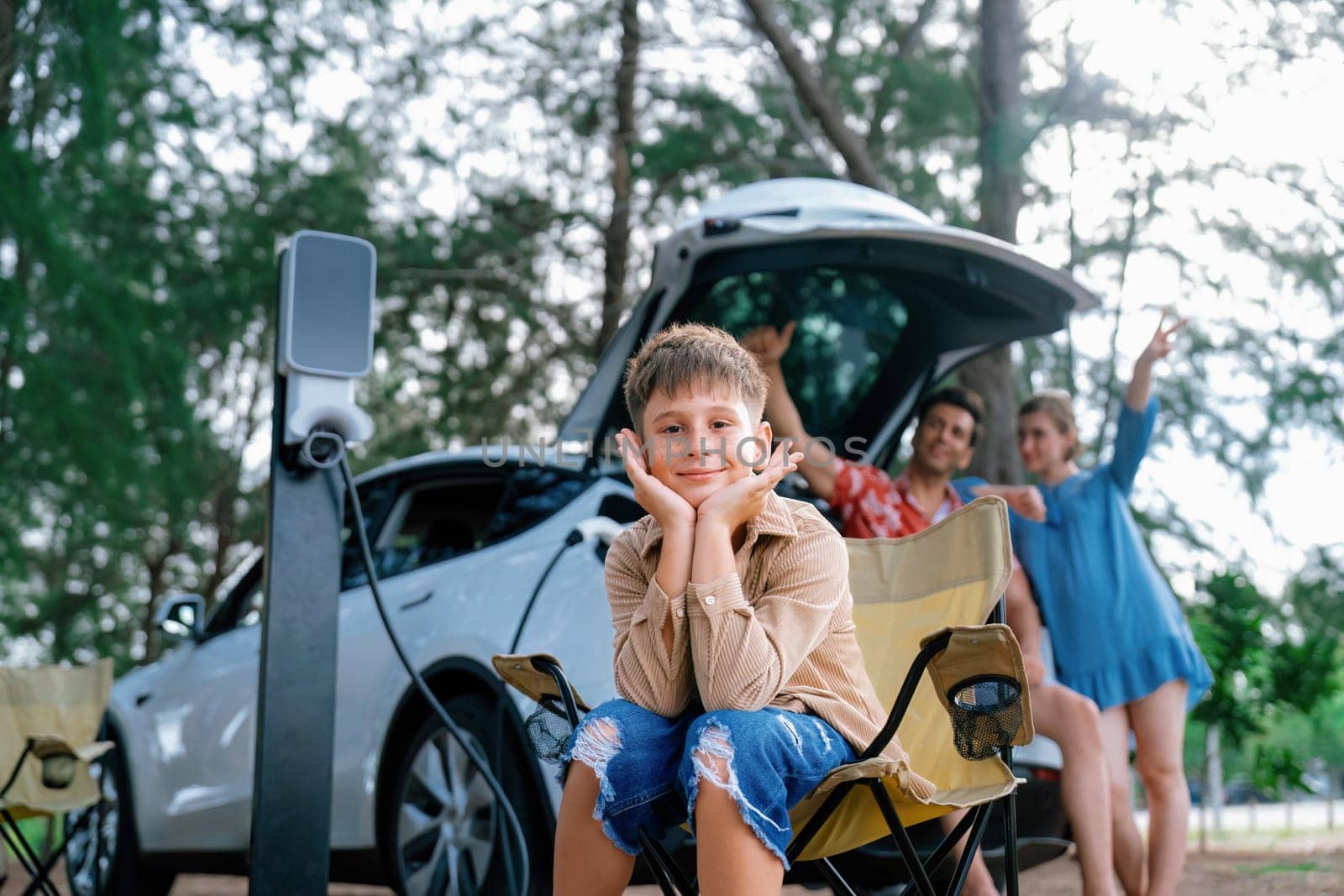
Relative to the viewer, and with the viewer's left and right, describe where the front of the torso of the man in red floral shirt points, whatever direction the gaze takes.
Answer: facing the viewer and to the right of the viewer

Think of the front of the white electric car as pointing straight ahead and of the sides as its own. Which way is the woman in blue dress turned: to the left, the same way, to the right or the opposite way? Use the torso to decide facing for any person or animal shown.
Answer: to the left

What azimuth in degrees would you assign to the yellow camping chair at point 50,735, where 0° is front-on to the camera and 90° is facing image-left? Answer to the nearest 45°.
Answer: approximately 45°

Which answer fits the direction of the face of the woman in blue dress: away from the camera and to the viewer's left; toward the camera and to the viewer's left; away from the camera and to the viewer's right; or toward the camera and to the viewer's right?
toward the camera and to the viewer's left

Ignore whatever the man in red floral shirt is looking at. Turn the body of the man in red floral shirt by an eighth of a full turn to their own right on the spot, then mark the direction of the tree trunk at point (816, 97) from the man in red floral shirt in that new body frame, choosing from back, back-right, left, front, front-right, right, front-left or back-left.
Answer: back

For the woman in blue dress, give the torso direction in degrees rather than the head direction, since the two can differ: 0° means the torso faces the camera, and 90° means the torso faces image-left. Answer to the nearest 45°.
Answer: approximately 45°

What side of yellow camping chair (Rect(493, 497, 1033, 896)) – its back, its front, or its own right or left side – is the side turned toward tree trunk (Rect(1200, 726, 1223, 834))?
back

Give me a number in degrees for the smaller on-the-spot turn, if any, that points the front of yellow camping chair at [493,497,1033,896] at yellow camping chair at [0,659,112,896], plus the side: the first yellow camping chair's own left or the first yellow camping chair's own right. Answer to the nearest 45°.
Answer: approximately 90° to the first yellow camping chair's own right

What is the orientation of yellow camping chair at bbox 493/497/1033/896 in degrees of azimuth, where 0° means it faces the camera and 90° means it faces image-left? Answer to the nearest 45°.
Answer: approximately 45°

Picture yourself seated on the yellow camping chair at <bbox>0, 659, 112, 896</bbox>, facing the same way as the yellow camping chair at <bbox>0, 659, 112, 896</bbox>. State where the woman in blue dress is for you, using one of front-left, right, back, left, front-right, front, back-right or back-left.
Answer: left

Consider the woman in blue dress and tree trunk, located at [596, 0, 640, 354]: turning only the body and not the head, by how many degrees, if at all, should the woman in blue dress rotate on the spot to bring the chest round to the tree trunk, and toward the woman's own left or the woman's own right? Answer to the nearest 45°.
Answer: approximately 90° to the woman's own right

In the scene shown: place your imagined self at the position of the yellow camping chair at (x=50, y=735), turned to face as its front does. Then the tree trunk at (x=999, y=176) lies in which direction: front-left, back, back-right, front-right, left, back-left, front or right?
back-left
